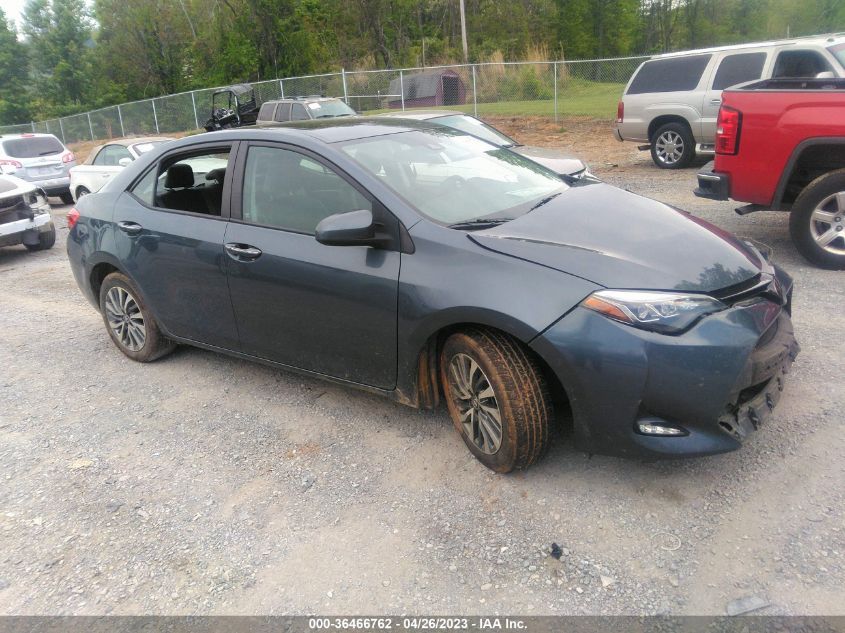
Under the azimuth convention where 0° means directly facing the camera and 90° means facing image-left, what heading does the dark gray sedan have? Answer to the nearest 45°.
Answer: approximately 315°

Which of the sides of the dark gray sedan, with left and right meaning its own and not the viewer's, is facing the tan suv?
left

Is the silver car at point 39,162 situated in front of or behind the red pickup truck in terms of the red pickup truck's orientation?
behind

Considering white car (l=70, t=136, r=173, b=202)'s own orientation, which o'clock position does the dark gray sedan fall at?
The dark gray sedan is roughly at 1 o'clock from the white car.

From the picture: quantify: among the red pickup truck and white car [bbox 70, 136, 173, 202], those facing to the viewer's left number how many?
0

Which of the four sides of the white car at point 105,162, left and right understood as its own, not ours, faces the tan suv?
front

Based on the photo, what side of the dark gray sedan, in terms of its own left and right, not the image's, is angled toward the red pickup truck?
left

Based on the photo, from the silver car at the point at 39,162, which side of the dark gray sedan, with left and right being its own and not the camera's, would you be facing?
back

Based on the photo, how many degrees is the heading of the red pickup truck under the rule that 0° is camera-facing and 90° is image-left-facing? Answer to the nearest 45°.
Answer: approximately 270°
